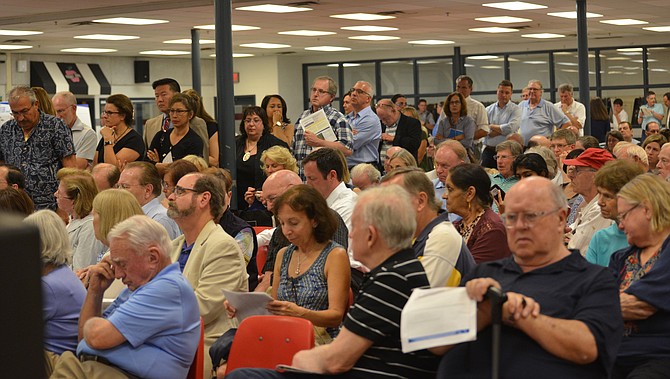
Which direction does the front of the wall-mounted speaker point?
toward the camera

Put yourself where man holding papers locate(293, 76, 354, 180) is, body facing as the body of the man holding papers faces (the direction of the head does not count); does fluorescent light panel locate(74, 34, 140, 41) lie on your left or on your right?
on your right

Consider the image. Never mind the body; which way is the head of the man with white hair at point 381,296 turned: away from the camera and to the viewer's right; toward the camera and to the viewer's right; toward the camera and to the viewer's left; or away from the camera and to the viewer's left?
away from the camera and to the viewer's left

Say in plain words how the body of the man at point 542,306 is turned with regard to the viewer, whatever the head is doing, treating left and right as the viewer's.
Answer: facing the viewer and to the left of the viewer

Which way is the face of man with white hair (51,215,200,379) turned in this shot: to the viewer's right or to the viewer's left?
to the viewer's left

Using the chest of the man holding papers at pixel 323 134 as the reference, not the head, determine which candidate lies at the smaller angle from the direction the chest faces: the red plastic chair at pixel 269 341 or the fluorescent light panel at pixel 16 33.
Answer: the red plastic chair

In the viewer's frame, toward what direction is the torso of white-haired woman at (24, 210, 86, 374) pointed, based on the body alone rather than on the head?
to the viewer's left

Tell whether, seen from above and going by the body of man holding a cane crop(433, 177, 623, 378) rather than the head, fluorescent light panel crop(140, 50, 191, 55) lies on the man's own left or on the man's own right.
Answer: on the man's own right

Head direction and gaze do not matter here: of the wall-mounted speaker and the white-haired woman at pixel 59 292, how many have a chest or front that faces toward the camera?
1
